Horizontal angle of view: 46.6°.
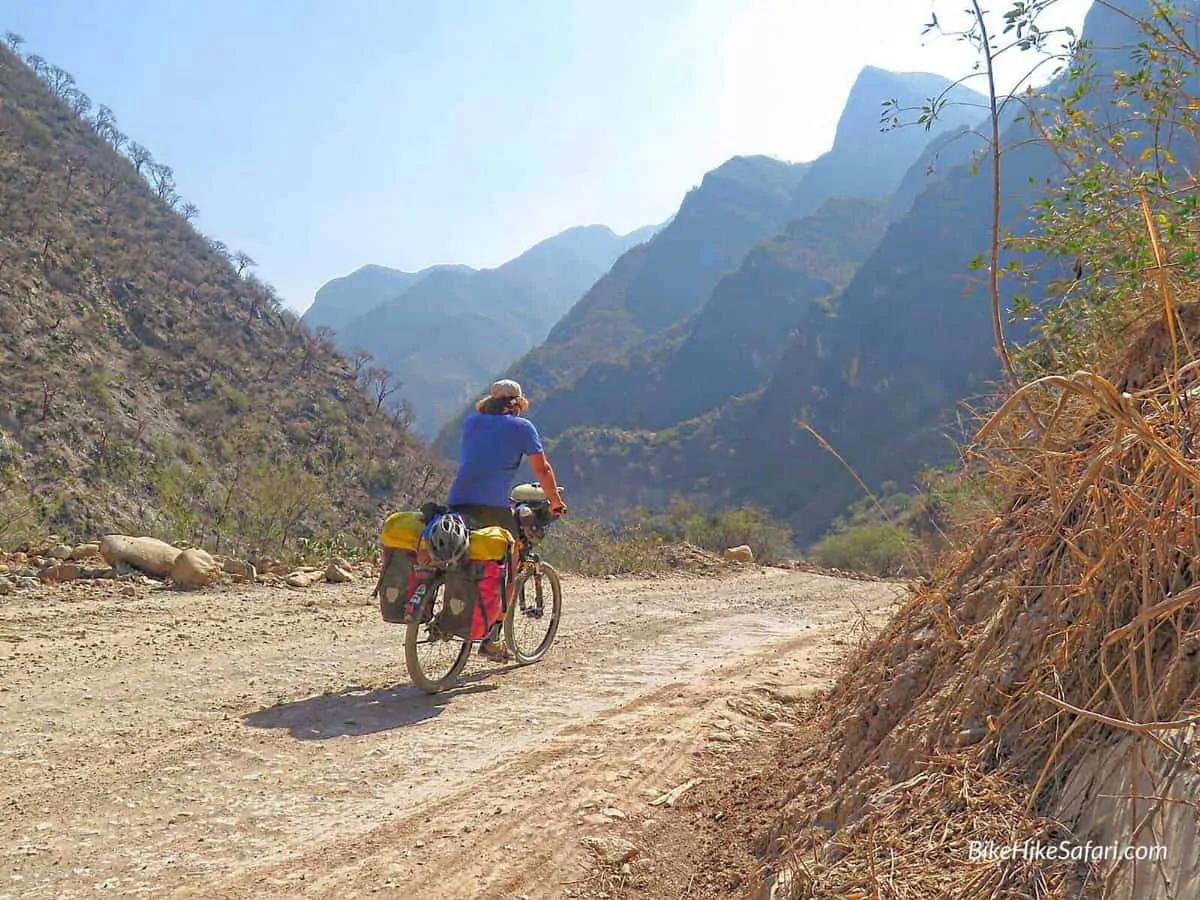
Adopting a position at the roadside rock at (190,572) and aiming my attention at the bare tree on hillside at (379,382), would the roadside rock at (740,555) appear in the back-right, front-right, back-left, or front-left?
front-right

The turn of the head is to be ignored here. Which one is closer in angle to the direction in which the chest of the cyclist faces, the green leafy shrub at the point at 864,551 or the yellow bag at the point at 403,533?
the green leafy shrub

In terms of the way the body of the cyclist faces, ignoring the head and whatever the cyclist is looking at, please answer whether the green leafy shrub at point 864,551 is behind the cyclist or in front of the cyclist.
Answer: in front

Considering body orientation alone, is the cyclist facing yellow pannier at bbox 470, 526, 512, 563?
no

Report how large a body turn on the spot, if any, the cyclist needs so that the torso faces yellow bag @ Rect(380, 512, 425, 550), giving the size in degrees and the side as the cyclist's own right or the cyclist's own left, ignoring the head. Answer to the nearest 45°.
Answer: approximately 180°

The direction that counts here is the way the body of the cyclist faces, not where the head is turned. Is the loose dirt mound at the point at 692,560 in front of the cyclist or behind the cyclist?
in front

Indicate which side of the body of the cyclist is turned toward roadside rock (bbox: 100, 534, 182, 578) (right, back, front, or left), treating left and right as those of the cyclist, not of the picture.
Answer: left

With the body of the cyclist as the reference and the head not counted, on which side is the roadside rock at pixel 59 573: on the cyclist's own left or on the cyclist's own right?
on the cyclist's own left

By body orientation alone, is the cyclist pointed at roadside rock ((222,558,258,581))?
no

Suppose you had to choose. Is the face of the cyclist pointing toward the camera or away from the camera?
away from the camera

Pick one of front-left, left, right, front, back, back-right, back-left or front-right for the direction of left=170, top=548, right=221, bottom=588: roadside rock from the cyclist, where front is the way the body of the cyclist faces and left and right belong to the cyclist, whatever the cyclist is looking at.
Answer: left

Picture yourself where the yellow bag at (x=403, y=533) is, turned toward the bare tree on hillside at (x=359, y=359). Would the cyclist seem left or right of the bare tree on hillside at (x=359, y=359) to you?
right

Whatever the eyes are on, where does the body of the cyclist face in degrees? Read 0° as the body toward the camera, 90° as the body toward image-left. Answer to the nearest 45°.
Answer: approximately 225°

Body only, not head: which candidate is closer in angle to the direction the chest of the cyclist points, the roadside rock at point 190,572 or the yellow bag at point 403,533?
the roadside rock

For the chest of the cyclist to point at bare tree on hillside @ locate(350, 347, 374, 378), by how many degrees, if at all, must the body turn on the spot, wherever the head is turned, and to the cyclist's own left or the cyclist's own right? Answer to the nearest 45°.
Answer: approximately 45° to the cyclist's own left
